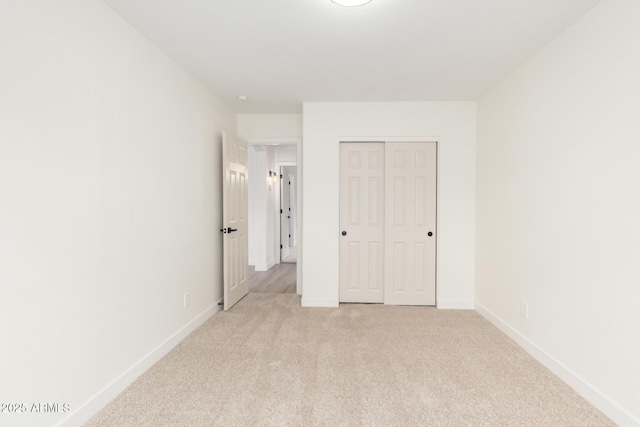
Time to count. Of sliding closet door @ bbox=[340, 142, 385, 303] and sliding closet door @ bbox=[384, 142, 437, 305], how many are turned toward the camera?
2

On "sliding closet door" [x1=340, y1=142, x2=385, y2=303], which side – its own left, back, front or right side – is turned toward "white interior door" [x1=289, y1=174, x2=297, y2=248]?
back

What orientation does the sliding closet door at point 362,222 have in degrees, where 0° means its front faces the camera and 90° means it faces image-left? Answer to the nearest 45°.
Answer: approximately 0°

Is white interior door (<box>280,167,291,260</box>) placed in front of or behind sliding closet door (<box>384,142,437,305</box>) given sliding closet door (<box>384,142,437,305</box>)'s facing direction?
behind
